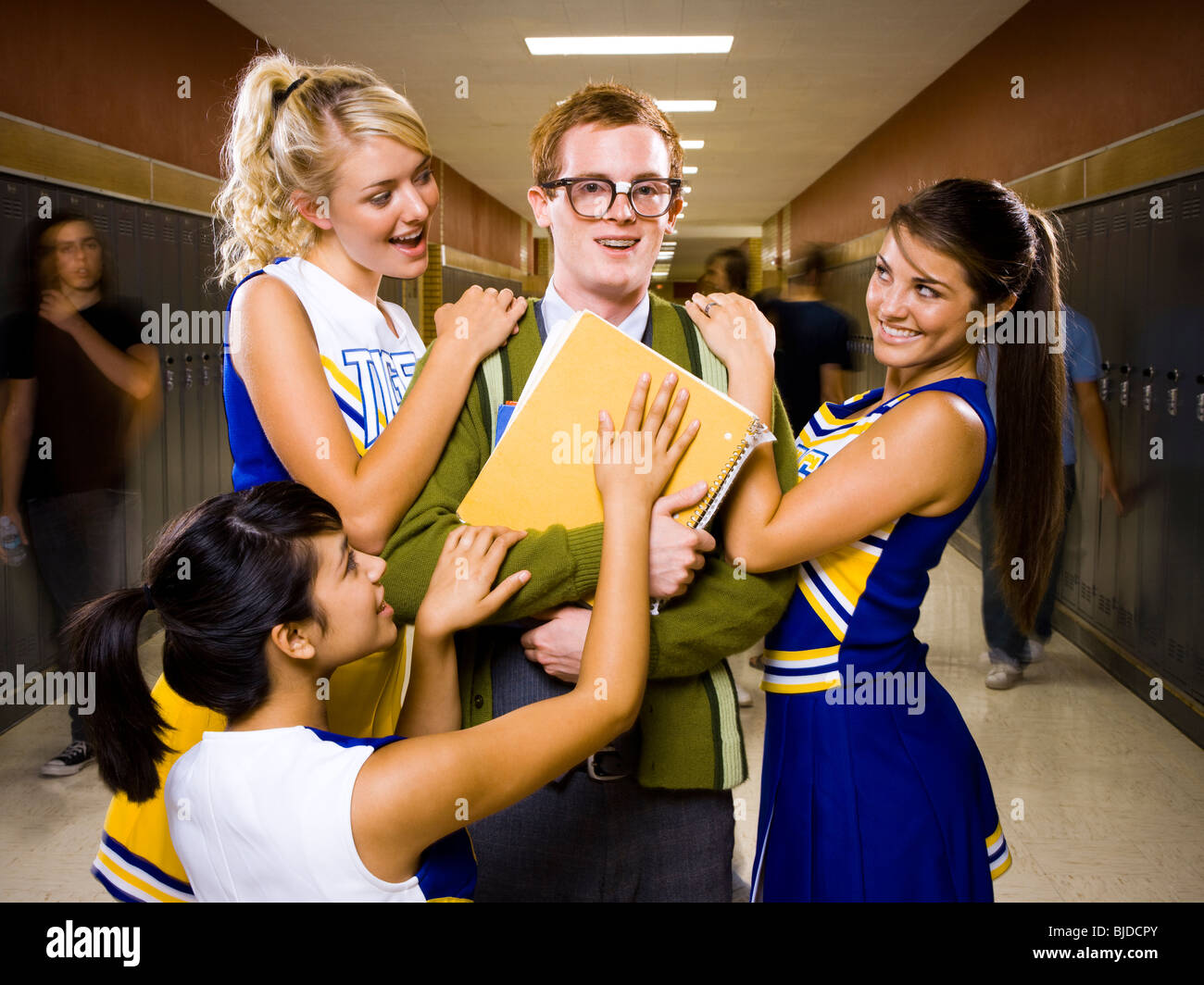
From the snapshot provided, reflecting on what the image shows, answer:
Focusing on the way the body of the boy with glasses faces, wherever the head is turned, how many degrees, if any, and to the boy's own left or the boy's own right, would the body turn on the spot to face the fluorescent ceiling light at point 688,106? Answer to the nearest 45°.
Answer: approximately 180°

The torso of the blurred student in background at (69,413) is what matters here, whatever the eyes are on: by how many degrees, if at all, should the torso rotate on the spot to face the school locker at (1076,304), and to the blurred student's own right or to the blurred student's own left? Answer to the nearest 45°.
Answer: approximately 90° to the blurred student's own left

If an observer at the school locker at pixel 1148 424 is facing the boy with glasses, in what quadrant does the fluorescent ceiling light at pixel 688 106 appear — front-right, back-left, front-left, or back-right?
back-right

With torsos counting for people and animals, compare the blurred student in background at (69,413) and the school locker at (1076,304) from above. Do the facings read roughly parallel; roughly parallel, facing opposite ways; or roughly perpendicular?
roughly perpendicular

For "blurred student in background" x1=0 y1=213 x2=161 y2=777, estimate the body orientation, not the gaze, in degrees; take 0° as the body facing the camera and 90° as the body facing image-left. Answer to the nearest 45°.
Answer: approximately 0°

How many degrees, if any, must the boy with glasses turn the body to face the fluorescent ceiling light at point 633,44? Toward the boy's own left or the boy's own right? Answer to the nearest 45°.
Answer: approximately 180°

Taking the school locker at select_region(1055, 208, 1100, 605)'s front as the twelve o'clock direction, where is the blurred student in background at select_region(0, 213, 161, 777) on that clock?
The blurred student in background is roughly at 12 o'clock from the school locker.

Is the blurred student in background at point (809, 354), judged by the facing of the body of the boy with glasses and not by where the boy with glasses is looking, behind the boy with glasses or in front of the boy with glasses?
behind
